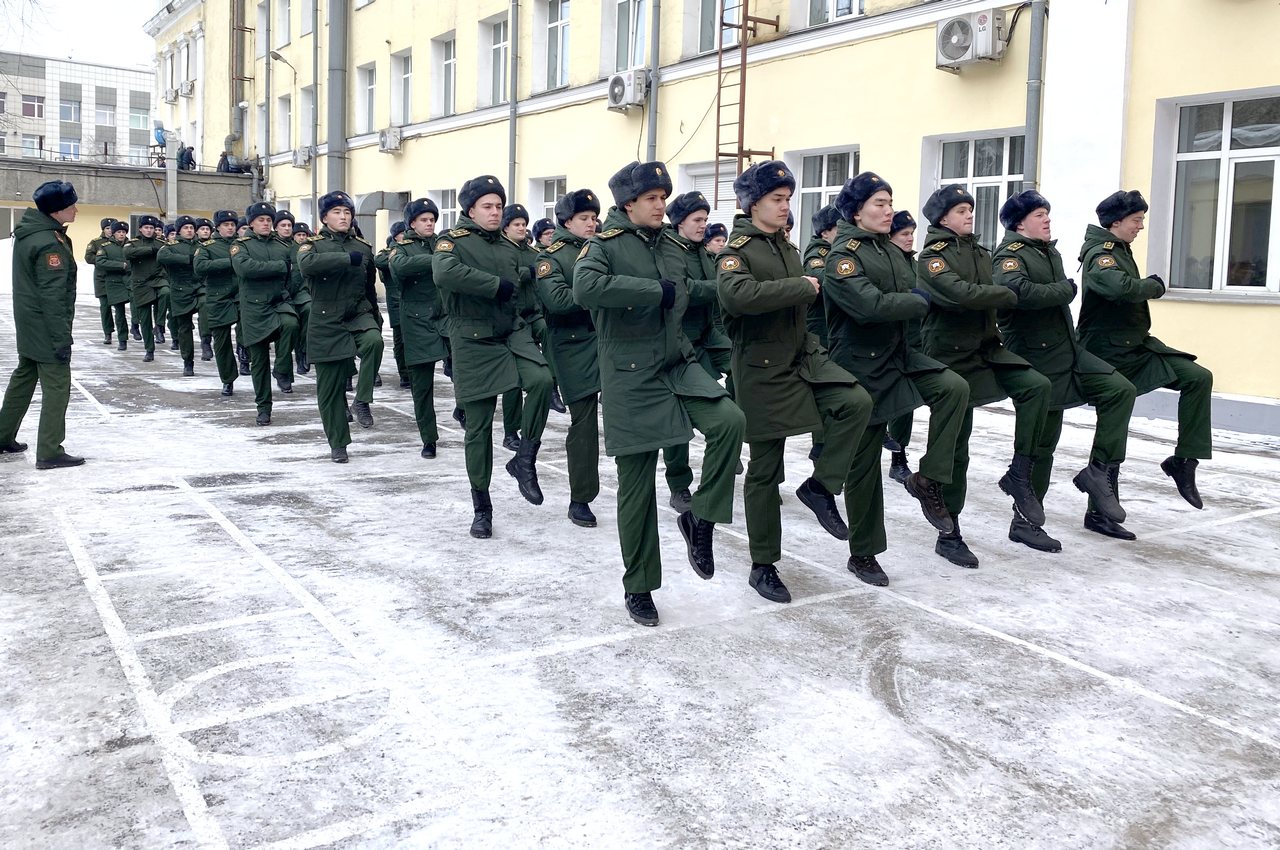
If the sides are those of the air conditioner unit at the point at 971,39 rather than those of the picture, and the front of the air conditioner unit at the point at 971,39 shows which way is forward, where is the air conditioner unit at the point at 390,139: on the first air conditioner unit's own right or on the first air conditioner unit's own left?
on the first air conditioner unit's own right

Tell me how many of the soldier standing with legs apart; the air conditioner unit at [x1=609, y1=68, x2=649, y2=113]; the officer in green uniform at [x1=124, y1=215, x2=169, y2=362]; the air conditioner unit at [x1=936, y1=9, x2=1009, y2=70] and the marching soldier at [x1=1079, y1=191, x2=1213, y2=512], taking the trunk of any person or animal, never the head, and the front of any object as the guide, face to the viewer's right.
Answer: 2

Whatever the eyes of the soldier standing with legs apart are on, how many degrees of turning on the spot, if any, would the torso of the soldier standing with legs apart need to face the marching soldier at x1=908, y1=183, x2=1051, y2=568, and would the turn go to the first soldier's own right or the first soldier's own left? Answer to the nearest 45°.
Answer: approximately 45° to the first soldier's own right

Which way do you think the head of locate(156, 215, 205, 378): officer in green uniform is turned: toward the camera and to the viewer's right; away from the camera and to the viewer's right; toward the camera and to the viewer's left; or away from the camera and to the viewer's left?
toward the camera and to the viewer's right

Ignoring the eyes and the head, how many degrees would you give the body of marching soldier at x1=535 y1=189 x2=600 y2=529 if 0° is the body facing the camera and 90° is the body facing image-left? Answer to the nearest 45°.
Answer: approximately 315°

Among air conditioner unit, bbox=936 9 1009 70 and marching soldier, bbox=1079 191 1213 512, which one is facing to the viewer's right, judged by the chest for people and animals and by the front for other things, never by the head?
the marching soldier

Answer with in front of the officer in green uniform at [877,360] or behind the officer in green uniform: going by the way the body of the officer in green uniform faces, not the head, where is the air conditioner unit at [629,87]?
behind

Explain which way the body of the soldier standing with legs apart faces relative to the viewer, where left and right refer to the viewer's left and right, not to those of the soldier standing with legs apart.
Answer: facing to the right of the viewer

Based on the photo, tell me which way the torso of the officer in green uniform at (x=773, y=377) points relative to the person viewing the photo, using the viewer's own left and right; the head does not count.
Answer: facing the viewer and to the right of the viewer

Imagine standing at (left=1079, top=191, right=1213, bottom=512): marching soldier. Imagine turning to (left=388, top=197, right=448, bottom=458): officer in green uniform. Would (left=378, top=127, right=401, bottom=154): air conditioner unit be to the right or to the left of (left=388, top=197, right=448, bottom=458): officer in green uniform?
right

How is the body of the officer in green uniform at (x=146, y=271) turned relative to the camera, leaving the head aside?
toward the camera
